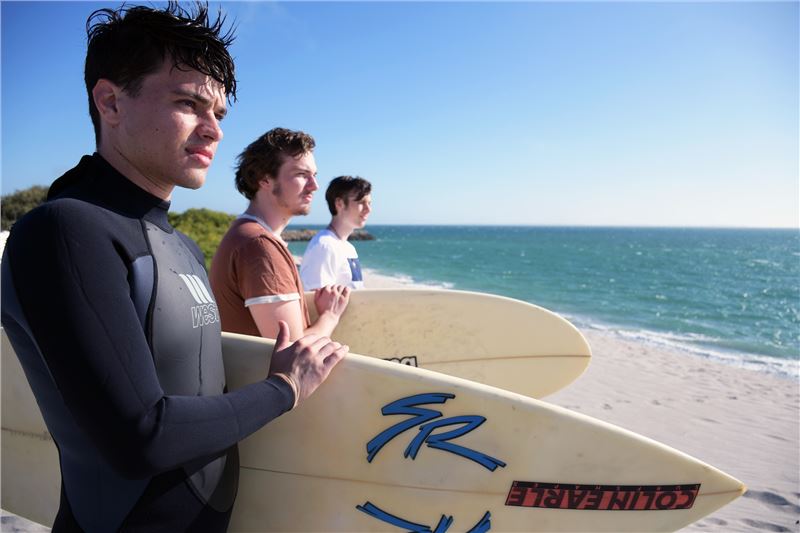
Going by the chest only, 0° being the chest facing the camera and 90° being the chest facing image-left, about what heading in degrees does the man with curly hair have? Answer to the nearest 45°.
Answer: approximately 270°

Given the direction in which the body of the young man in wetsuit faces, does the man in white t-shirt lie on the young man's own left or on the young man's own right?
on the young man's own left

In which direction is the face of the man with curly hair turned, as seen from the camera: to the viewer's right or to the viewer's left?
to the viewer's right

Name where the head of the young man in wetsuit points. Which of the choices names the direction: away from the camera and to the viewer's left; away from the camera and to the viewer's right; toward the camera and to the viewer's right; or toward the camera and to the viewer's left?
toward the camera and to the viewer's right

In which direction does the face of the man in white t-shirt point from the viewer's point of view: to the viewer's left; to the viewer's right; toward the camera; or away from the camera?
to the viewer's right

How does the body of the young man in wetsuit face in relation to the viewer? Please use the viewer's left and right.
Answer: facing the viewer and to the right of the viewer

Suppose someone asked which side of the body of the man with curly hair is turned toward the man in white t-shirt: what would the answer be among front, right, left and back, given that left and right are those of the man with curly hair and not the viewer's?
left
